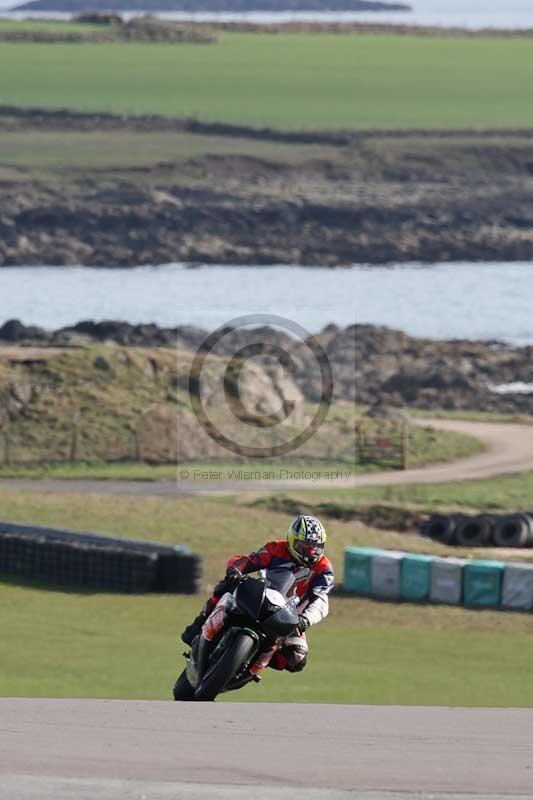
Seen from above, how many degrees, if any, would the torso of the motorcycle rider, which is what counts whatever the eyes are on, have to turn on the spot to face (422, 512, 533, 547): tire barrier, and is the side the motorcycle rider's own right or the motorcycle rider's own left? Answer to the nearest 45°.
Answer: approximately 135° to the motorcycle rider's own left

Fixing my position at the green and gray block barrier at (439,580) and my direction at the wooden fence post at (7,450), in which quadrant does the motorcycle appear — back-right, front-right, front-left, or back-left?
back-left

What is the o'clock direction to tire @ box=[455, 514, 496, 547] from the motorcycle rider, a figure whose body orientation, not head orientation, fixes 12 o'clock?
The tire is roughly at 6 o'clock from the motorcycle rider.

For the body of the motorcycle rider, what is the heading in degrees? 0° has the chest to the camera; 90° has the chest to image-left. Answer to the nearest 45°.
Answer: approximately 315°

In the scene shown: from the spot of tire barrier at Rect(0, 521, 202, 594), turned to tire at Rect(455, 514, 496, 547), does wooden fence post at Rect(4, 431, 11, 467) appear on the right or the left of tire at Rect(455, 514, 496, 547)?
left

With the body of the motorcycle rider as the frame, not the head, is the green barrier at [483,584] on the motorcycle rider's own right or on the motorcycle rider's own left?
on the motorcycle rider's own left

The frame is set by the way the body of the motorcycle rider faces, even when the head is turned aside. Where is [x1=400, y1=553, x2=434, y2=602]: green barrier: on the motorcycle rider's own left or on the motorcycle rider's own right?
on the motorcycle rider's own left

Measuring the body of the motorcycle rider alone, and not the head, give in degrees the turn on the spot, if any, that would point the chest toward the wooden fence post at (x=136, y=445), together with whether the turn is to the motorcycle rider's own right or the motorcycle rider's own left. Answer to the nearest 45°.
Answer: approximately 135° to the motorcycle rider's own left
